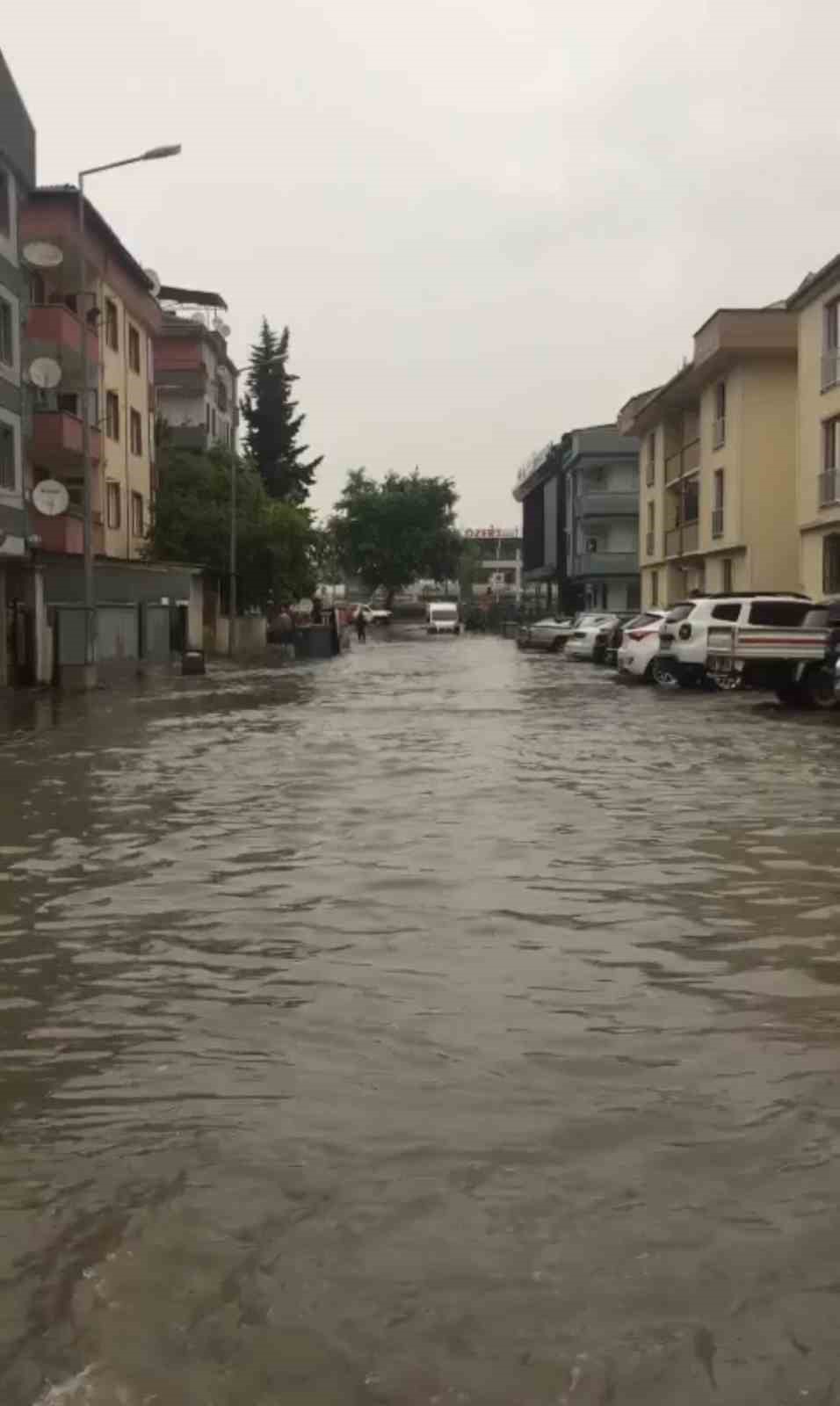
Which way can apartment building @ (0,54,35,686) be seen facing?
to the viewer's right

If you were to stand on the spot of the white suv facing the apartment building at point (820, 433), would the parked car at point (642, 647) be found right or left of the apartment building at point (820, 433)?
left

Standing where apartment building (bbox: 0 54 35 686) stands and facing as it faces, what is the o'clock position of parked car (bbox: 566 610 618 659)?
The parked car is roughly at 11 o'clock from the apartment building.

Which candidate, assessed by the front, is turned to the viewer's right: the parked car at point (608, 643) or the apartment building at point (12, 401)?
the apartment building

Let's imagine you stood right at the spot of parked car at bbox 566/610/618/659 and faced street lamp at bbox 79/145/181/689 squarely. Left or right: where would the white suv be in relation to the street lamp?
left

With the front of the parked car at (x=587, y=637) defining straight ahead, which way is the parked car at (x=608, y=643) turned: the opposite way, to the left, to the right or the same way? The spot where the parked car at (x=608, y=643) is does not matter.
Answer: the same way

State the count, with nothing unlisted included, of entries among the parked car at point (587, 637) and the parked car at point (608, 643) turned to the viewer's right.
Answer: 0
